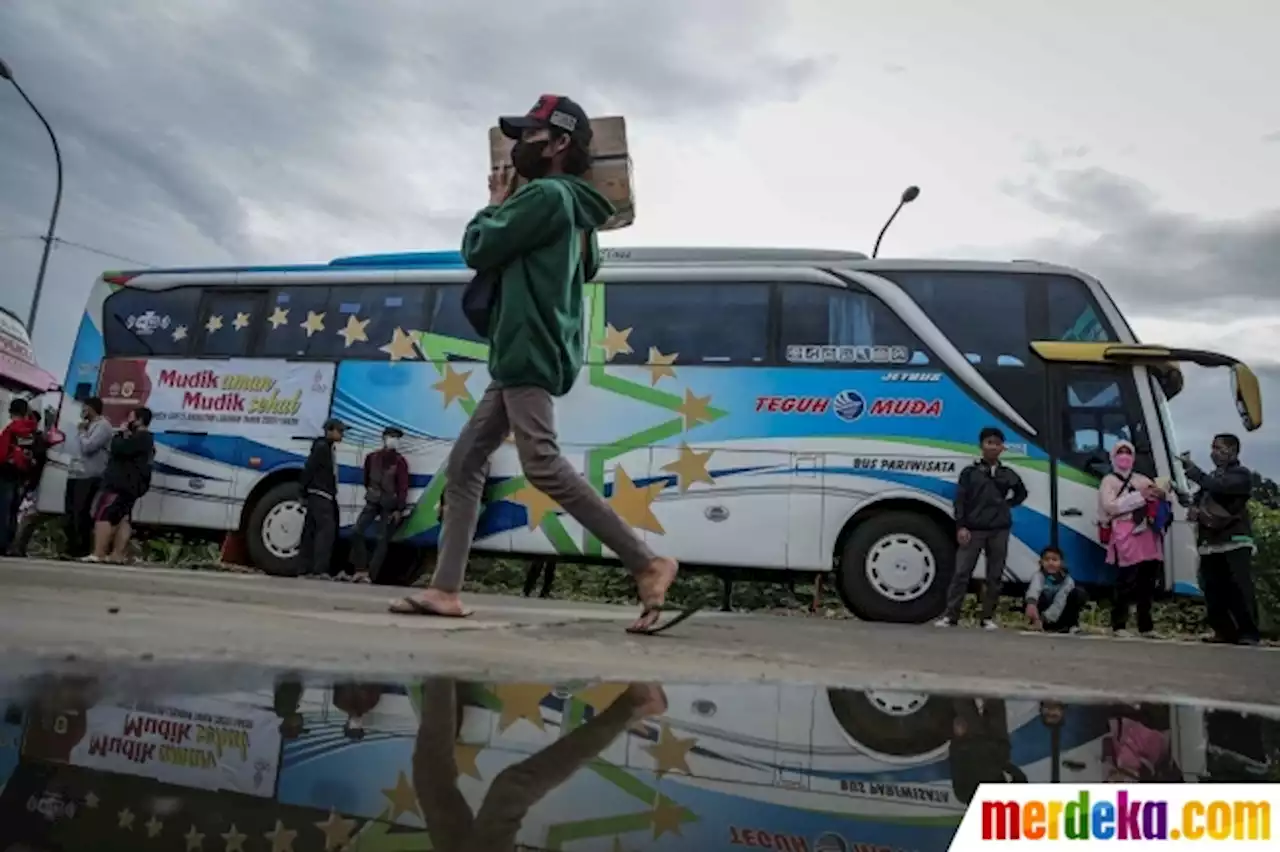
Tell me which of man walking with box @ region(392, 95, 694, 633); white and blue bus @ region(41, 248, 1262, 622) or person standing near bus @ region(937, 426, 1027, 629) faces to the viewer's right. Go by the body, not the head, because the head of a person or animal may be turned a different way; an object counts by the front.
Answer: the white and blue bus

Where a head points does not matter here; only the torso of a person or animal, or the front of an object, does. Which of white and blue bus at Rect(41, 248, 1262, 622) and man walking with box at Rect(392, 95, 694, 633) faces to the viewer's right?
the white and blue bus

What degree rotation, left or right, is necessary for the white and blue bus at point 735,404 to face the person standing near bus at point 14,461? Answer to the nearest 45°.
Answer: approximately 180°

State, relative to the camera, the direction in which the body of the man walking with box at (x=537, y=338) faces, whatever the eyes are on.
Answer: to the viewer's left

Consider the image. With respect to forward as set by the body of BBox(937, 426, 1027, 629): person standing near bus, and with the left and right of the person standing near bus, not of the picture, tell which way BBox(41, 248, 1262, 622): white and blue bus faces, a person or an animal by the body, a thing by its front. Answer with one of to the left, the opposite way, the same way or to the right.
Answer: to the left

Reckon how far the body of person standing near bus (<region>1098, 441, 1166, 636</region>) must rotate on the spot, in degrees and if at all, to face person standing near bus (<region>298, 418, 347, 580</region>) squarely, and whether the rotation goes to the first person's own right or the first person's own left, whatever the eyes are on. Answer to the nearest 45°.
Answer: approximately 90° to the first person's own right

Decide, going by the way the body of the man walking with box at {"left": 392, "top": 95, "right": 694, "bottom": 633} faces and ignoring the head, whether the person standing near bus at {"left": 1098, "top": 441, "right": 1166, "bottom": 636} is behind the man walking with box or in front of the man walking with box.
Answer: behind

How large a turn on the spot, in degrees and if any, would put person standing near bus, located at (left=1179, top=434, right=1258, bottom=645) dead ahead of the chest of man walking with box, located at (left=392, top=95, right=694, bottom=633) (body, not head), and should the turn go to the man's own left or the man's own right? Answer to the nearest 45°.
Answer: approximately 135° to the man's own right

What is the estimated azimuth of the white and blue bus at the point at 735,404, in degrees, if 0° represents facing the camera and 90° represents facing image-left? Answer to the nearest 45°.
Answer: approximately 270°
